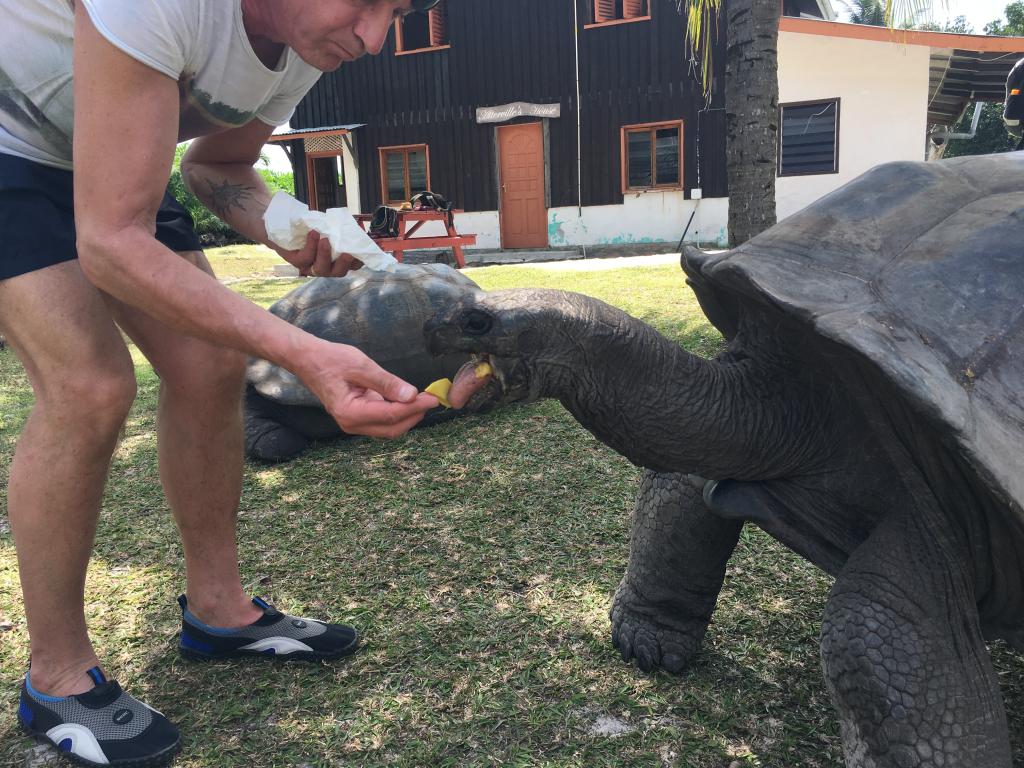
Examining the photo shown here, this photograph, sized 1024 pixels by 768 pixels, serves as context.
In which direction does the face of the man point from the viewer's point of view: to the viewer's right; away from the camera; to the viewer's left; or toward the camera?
to the viewer's right

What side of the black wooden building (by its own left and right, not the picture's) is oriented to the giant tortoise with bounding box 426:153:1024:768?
front

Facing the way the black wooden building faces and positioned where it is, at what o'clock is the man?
The man is roughly at 12 o'clock from the black wooden building.

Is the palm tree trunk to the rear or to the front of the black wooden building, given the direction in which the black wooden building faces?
to the front

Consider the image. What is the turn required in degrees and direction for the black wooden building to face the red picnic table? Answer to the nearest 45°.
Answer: approximately 45° to its right

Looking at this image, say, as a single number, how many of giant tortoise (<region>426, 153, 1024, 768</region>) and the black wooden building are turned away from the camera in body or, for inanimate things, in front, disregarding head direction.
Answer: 0

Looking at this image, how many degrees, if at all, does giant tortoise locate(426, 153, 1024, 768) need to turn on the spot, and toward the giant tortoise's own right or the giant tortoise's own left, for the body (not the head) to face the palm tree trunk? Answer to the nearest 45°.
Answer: approximately 135° to the giant tortoise's own right

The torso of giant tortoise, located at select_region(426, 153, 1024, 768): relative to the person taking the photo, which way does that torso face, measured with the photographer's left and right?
facing the viewer and to the left of the viewer

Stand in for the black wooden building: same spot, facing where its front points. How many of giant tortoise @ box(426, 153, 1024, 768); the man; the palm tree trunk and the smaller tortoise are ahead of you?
4

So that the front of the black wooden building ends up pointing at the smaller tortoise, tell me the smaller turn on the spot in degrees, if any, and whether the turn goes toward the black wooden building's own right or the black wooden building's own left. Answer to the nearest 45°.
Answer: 0° — it already faces it

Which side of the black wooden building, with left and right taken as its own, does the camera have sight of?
front

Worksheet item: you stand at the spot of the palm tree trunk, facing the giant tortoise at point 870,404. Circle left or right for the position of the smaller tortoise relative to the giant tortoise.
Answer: right
